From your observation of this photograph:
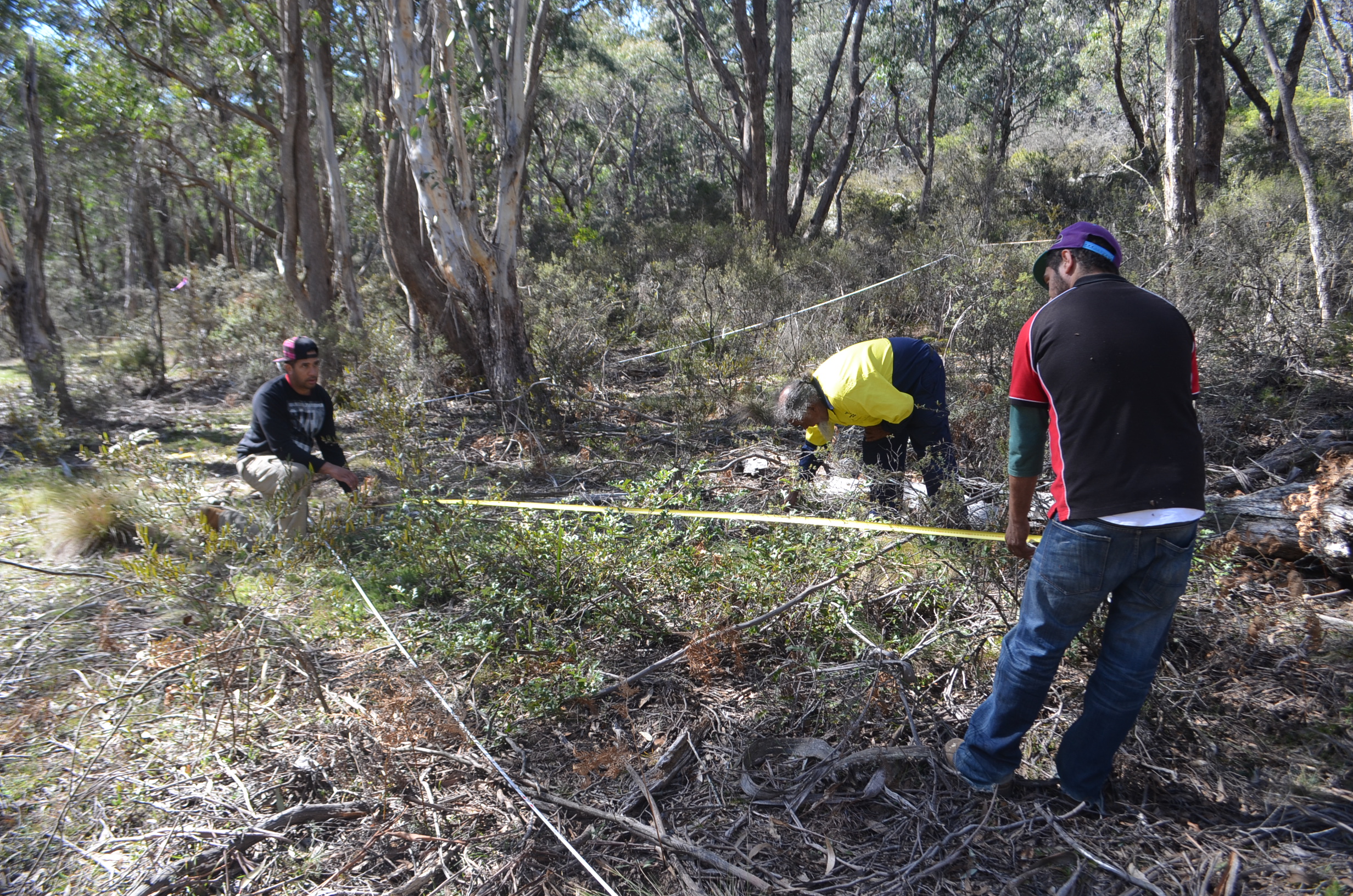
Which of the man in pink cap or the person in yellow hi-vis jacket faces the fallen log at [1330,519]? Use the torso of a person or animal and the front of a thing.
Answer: the man in pink cap

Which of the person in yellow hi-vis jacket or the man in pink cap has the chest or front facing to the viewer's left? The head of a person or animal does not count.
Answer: the person in yellow hi-vis jacket

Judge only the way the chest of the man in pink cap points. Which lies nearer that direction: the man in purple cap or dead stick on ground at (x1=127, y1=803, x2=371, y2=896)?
the man in purple cap

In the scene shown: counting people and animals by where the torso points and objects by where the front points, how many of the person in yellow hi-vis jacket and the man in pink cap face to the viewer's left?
1

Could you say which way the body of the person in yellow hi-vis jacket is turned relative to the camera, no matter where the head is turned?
to the viewer's left

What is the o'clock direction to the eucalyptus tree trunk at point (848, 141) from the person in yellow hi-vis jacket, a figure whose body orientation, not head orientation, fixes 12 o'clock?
The eucalyptus tree trunk is roughly at 3 o'clock from the person in yellow hi-vis jacket.

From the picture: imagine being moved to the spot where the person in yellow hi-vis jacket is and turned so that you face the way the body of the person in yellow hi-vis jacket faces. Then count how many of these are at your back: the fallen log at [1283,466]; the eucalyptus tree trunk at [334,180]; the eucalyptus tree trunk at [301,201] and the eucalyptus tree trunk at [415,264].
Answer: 1

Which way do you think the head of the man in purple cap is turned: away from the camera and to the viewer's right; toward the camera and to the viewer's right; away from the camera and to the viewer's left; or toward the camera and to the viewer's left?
away from the camera and to the viewer's left

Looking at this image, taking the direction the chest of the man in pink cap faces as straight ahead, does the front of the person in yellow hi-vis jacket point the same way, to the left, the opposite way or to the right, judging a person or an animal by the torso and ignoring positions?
the opposite way

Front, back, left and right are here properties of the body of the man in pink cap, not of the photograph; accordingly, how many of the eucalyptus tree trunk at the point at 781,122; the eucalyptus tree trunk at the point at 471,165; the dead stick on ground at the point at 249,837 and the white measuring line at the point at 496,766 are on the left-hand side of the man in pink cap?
2

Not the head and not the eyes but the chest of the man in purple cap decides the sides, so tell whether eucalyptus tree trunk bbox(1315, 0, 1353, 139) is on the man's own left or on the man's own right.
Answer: on the man's own right

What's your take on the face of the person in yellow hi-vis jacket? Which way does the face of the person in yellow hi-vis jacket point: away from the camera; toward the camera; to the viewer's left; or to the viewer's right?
to the viewer's left
